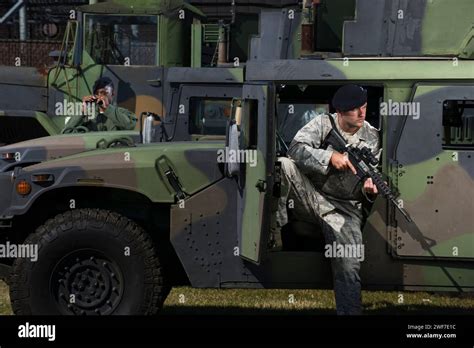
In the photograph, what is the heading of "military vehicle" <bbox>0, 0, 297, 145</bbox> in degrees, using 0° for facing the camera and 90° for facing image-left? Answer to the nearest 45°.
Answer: approximately 90°
